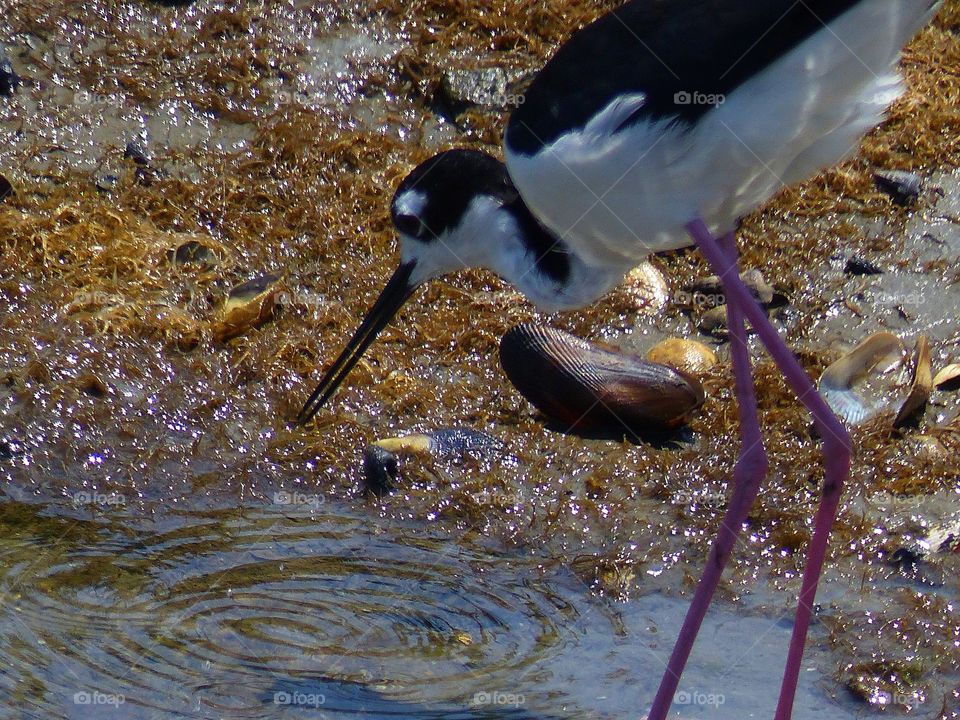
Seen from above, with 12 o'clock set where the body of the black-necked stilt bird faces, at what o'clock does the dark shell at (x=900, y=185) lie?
The dark shell is roughly at 4 o'clock from the black-necked stilt bird.

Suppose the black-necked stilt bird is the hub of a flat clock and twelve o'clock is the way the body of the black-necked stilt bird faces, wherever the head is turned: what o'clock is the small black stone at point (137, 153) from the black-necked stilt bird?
The small black stone is roughly at 1 o'clock from the black-necked stilt bird.

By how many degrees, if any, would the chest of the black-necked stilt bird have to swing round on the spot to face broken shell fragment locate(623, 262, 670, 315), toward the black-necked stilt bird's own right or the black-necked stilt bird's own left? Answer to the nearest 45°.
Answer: approximately 90° to the black-necked stilt bird's own right

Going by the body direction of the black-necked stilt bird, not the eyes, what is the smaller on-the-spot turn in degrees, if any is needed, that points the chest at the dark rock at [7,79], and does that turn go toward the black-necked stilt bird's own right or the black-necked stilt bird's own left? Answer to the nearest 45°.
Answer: approximately 45° to the black-necked stilt bird's own right

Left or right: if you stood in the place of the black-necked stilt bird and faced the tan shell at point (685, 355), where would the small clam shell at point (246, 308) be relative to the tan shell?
left

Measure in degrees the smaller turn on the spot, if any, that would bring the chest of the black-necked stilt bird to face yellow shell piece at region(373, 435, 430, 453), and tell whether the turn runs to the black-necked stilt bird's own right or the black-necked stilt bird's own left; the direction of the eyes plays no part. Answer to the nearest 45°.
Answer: approximately 45° to the black-necked stilt bird's own right

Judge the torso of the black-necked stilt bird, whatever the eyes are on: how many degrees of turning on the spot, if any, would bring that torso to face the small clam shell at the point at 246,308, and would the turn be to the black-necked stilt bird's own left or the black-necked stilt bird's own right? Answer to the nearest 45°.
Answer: approximately 45° to the black-necked stilt bird's own right

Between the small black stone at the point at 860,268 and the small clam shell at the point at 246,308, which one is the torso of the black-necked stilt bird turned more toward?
the small clam shell

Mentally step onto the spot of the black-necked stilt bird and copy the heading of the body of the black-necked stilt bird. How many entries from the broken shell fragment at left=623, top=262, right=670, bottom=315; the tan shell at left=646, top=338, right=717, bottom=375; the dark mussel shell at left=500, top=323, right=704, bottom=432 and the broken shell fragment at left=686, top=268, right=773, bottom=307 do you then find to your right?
4

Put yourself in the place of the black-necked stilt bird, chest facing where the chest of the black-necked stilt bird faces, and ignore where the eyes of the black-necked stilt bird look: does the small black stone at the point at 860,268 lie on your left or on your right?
on your right

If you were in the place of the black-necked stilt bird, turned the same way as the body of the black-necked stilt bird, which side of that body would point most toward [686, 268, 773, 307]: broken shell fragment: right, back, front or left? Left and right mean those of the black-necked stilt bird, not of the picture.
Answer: right

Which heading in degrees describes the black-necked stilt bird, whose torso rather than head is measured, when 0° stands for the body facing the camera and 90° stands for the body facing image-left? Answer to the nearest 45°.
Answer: approximately 90°
